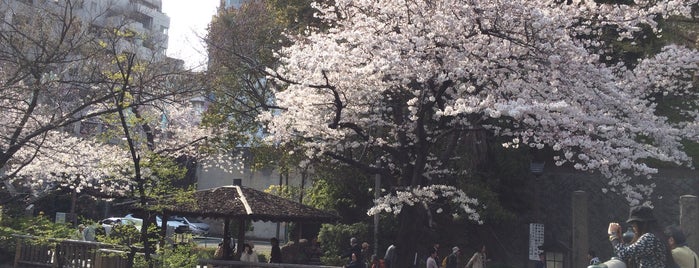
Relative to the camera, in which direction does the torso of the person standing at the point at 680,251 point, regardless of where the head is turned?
to the viewer's left

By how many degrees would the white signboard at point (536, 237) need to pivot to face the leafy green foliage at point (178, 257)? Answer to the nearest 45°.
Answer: approximately 45° to its right

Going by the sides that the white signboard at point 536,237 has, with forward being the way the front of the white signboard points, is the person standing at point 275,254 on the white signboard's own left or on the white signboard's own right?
on the white signboard's own right

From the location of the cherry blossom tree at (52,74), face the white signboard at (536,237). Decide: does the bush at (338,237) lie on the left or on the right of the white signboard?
left

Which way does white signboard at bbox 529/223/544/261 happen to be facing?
toward the camera

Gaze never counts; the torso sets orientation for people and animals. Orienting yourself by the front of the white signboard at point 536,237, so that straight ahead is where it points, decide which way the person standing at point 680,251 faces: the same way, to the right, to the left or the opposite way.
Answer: to the right

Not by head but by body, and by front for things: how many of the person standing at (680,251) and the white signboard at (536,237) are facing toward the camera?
1

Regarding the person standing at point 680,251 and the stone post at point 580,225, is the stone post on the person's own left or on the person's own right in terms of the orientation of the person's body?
on the person's own right

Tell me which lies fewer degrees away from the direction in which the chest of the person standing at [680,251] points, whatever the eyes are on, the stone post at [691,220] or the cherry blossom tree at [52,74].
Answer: the cherry blossom tree

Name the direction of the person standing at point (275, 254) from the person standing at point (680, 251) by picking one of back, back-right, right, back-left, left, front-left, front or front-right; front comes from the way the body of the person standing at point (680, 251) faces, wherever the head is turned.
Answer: front-right

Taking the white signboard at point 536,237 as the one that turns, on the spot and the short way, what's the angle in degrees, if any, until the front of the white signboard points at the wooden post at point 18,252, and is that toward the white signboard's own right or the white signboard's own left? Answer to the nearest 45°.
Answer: approximately 90° to the white signboard's own right

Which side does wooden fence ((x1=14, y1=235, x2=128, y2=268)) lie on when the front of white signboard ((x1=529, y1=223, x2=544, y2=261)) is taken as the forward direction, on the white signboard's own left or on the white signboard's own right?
on the white signboard's own right

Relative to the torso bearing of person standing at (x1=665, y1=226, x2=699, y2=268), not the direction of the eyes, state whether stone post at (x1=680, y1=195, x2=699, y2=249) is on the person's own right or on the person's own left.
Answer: on the person's own right
